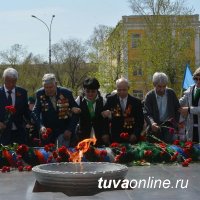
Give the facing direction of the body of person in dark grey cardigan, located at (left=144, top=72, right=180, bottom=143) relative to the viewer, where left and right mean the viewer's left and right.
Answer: facing the viewer

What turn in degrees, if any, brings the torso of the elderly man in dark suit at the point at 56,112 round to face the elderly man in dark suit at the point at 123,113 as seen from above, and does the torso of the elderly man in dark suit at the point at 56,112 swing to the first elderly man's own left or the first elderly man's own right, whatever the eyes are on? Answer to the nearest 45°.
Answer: approximately 90° to the first elderly man's own left

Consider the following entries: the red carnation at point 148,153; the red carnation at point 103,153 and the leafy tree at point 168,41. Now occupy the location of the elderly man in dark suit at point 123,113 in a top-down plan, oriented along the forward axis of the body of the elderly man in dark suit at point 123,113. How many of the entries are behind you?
1

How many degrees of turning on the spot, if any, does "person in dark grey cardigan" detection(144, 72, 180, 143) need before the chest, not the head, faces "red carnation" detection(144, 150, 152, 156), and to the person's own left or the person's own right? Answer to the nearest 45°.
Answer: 0° — they already face it

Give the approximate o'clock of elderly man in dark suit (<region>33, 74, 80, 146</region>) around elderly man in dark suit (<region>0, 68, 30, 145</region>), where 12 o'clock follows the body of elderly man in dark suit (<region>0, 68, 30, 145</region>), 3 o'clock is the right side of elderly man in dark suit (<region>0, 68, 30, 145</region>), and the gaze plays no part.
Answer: elderly man in dark suit (<region>33, 74, 80, 146</region>) is roughly at 10 o'clock from elderly man in dark suit (<region>0, 68, 30, 145</region>).

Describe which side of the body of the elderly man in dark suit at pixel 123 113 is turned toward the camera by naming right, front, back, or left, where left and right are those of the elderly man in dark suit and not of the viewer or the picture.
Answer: front

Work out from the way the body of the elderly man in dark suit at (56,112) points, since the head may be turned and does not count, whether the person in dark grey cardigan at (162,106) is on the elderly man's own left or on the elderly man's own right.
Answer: on the elderly man's own left

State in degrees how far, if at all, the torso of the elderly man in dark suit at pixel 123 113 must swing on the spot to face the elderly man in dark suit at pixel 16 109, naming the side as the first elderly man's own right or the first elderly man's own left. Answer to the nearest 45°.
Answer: approximately 90° to the first elderly man's own right

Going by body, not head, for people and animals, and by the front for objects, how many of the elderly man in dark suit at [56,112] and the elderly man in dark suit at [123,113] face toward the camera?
2
